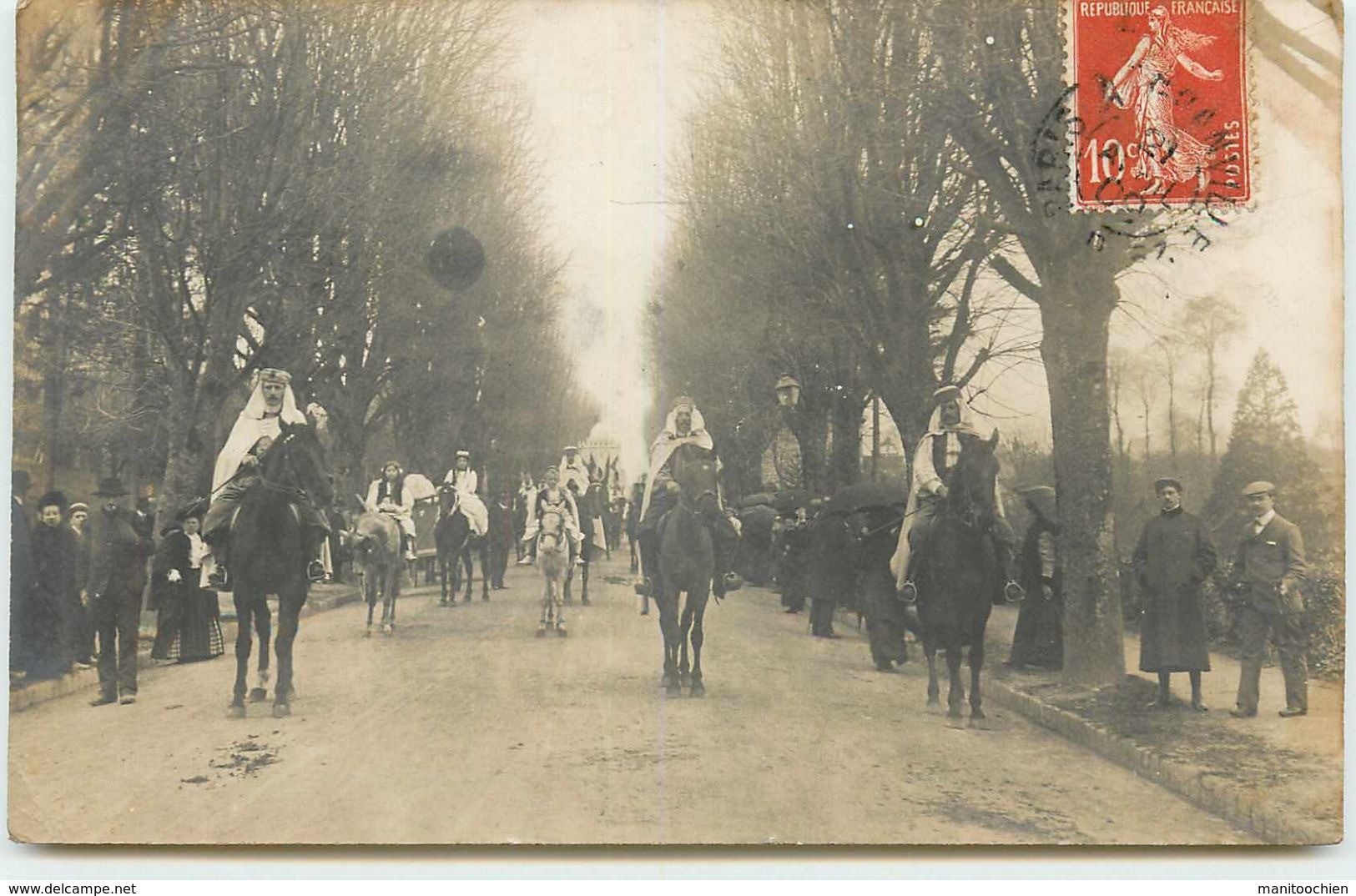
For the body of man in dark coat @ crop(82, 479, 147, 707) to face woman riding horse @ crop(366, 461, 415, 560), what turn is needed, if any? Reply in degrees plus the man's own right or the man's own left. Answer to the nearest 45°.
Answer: approximately 90° to the man's own left

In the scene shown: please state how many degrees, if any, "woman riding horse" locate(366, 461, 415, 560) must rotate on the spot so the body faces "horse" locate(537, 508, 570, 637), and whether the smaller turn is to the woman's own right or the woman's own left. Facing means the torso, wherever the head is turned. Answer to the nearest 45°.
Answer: approximately 45° to the woman's own left

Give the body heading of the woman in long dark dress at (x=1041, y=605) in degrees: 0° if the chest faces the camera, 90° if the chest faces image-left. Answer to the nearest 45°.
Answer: approximately 90°

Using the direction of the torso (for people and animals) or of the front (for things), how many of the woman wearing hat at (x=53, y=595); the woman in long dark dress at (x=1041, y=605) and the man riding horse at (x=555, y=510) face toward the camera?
2

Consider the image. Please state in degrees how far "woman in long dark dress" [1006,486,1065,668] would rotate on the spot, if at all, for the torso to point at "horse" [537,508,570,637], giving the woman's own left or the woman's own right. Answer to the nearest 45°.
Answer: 0° — they already face it

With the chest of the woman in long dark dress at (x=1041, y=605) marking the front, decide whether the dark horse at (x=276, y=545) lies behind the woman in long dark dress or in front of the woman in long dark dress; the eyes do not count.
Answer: in front

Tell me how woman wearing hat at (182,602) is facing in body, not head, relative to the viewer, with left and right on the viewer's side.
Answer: facing the viewer and to the right of the viewer

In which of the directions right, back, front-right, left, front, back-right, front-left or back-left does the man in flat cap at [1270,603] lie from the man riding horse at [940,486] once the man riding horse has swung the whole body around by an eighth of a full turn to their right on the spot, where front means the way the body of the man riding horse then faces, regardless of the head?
back-left
